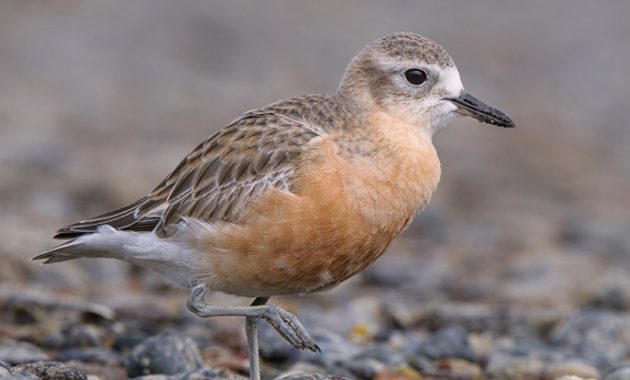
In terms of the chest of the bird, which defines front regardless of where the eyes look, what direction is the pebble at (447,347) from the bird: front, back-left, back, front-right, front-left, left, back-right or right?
front-left

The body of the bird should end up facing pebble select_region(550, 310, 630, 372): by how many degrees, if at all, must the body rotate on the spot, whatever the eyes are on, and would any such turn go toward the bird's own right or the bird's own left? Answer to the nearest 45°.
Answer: approximately 45° to the bird's own left

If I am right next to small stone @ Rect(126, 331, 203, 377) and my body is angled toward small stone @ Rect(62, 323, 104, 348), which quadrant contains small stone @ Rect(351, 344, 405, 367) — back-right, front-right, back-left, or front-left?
back-right

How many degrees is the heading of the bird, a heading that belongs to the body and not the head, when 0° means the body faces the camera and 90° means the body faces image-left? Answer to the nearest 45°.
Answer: approximately 270°

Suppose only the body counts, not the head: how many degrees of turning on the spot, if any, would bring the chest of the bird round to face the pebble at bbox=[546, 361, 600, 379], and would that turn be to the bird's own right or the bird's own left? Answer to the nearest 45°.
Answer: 0° — it already faces it

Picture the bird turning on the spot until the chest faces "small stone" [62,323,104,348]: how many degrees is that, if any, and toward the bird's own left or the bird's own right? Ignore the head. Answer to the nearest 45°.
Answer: approximately 135° to the bird's own left
